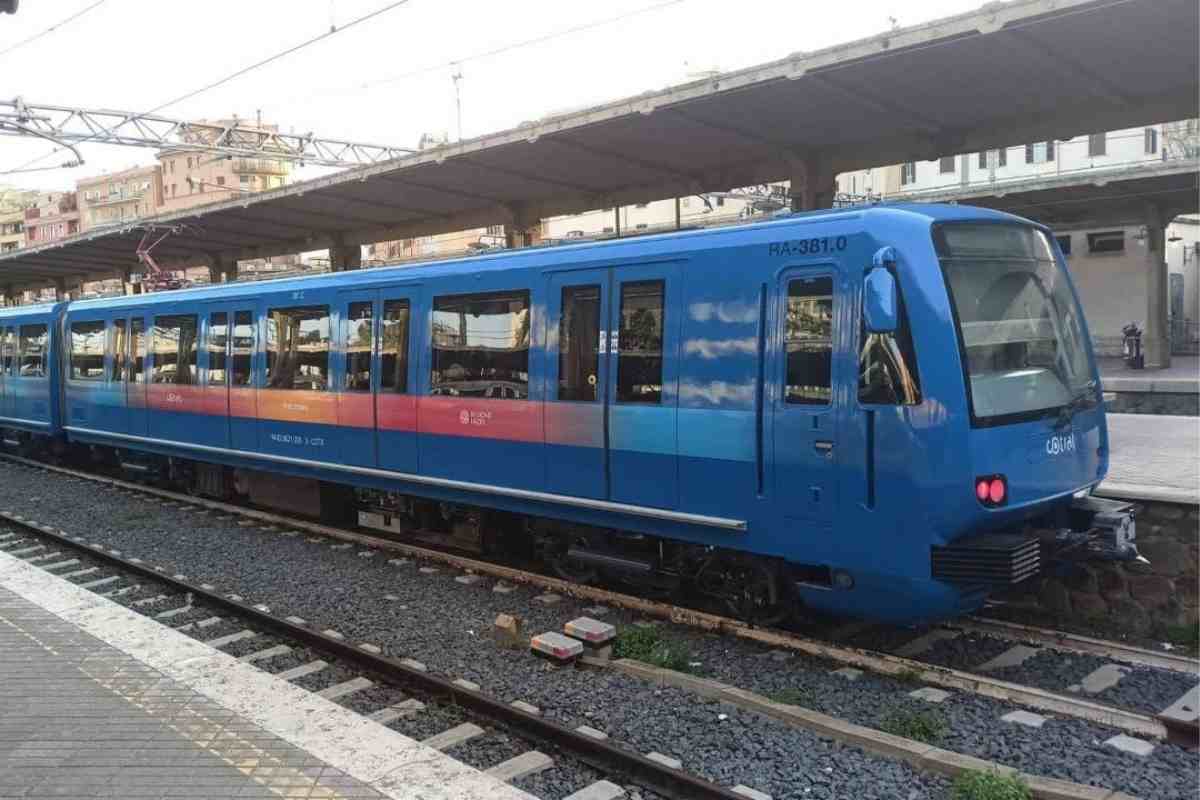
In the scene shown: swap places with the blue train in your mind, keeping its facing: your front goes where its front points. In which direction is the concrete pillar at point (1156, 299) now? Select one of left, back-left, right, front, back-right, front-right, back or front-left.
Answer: left

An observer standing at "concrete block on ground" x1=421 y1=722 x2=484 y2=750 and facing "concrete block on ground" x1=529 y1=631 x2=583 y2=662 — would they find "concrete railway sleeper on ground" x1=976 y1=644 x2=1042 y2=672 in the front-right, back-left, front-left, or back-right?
front-right

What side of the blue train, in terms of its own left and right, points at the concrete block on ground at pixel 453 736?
right

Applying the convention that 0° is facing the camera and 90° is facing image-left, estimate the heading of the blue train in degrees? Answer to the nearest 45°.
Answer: approximately 315°

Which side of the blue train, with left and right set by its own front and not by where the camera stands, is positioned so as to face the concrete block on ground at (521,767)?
right

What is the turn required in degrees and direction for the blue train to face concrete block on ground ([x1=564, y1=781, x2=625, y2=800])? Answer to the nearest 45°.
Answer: approximately 90° to its right

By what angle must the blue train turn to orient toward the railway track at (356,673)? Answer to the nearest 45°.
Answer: approximately 135° to its right
